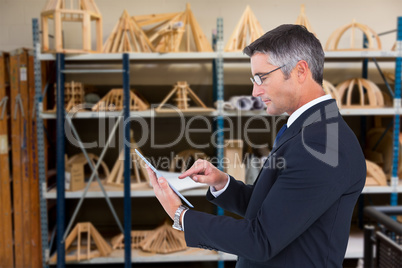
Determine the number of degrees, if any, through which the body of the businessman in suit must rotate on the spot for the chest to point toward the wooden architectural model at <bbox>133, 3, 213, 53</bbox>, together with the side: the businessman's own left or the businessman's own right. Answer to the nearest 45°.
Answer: approximately 90° to the businessman's own right

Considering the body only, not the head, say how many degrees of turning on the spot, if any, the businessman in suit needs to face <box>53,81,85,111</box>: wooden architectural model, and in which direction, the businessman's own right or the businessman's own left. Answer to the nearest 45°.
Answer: approximately 45° to the businessman's own right

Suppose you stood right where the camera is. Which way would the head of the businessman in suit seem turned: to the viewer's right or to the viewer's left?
to the viewer's left

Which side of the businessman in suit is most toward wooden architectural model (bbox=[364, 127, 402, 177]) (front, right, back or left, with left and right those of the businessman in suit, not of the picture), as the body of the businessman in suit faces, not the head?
right

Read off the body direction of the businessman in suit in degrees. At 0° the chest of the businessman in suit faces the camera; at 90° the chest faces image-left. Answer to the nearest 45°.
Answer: approximately 90°

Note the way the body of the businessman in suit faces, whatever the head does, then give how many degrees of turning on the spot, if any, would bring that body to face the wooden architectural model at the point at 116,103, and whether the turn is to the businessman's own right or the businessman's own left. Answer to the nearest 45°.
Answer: approximately 45° to the businessman's own right

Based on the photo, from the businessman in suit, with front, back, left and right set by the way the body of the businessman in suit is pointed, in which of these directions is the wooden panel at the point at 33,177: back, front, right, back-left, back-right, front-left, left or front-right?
front-right
